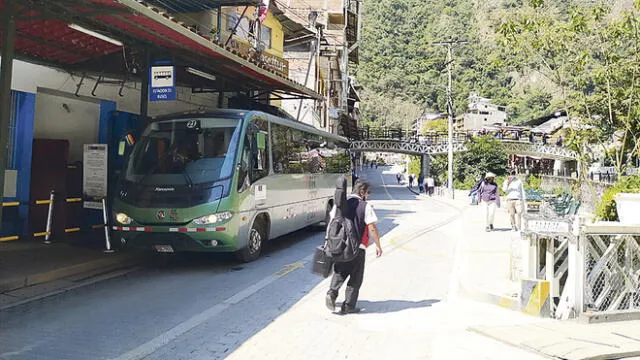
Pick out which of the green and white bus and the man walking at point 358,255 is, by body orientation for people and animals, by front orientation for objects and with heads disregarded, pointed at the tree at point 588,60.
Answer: the man walking

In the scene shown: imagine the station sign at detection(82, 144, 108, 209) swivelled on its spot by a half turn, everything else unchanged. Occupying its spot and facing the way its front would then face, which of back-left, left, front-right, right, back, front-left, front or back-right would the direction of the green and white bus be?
back-right

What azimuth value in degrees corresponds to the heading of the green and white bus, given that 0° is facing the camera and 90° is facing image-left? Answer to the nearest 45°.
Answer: approximately 45°

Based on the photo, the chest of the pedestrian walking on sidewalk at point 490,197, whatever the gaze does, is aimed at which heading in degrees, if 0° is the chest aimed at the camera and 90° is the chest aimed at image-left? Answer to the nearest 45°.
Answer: approximately 0°

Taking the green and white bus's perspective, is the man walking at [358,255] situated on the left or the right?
on its left

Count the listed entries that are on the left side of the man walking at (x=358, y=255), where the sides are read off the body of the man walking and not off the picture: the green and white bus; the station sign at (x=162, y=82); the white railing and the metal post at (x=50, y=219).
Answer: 3

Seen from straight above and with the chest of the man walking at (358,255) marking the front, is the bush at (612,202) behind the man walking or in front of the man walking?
in front
